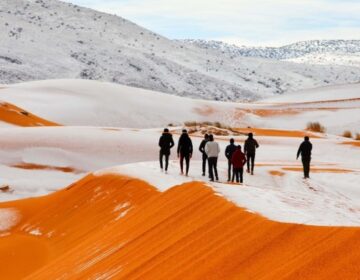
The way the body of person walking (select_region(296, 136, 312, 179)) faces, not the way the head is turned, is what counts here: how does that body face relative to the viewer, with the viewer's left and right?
facing away from the viewer
